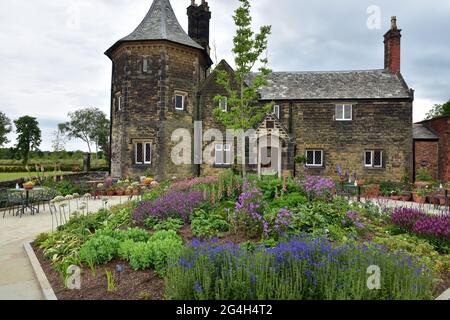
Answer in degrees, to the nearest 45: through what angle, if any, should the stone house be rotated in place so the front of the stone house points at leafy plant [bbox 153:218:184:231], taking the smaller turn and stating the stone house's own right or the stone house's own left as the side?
0° — it already faces it

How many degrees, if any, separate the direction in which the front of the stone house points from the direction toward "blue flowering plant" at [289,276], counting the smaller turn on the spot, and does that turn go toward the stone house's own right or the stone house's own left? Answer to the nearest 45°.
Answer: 0° — it already faces it

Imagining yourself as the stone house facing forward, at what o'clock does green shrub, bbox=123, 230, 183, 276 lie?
The green shrub is roughly at 12 o'clock from the stone house.

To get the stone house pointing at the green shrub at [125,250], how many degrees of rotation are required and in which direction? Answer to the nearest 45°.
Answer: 0° — it already faces it

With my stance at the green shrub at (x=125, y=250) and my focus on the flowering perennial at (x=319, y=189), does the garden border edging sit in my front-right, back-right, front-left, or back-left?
back-left

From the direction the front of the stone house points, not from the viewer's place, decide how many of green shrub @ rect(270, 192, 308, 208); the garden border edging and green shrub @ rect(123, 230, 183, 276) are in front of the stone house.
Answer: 3

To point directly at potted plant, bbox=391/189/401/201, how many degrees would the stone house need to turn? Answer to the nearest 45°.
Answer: approximately 45° to its left

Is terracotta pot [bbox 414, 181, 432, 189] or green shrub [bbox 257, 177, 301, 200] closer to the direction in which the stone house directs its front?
the green shrub

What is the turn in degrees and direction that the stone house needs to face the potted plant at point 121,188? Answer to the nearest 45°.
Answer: approximately 45° to its right

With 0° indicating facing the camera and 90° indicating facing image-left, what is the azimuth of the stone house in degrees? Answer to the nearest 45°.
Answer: approximately 0°
